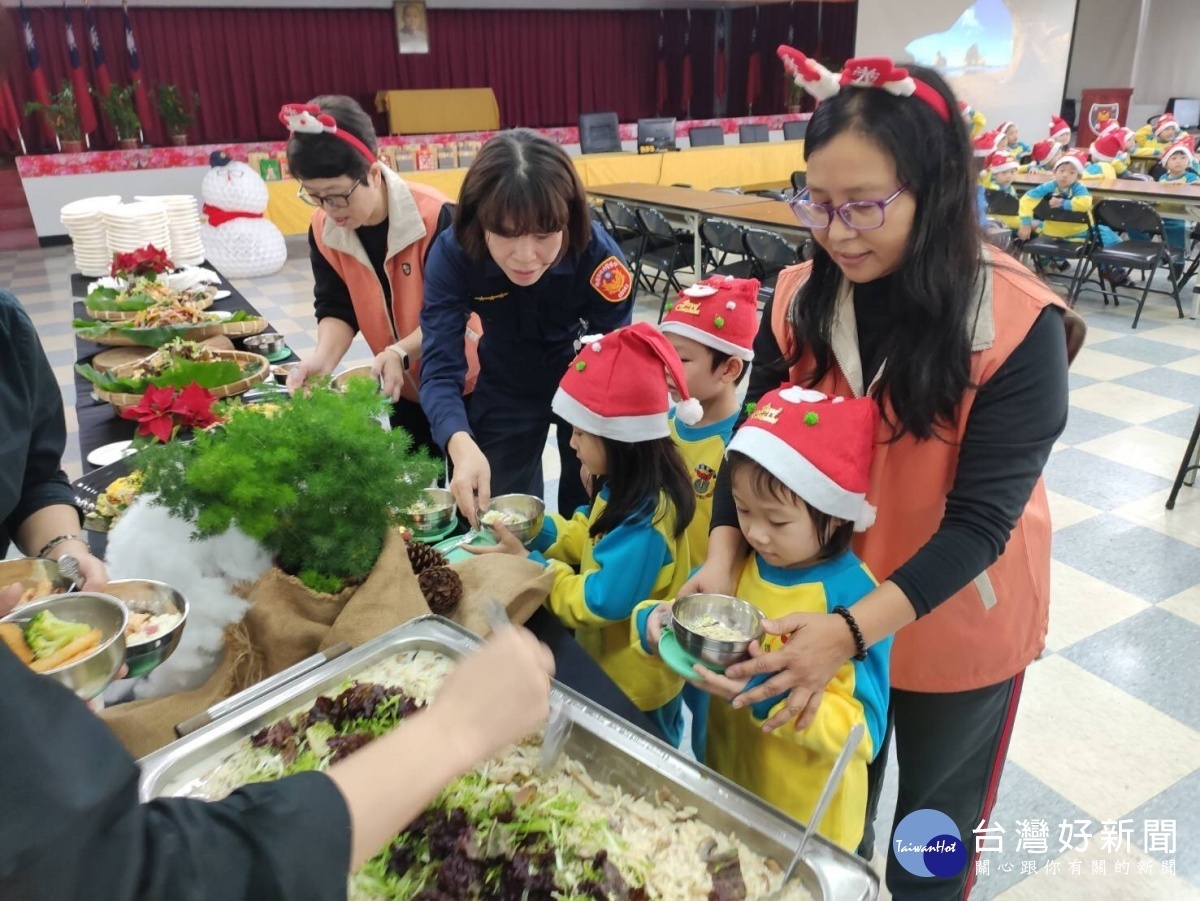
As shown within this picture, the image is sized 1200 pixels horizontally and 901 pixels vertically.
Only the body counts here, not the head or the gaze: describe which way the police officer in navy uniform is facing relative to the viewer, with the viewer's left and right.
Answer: facing the viewer

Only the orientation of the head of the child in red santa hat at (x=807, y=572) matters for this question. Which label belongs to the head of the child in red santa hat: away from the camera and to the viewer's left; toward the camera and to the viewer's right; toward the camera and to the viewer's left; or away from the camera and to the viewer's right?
toward the camera and to the viewer's left

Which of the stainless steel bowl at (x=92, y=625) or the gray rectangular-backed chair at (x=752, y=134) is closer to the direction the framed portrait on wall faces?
the stainless steel bowl

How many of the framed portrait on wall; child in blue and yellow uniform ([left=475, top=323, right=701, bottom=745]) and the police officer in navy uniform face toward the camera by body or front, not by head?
2

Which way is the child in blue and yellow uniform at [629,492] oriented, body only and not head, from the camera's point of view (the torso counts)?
to the viewer's left

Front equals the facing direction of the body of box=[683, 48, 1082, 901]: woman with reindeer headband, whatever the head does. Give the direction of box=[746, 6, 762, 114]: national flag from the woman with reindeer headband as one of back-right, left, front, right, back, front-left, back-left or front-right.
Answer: back-right

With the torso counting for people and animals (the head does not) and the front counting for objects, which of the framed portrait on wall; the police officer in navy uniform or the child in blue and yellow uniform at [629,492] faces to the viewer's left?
the child in blue and yellow uniform

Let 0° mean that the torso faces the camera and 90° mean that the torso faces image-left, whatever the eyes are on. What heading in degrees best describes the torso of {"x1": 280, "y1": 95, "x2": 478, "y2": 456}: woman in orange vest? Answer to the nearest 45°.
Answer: approximately 45°

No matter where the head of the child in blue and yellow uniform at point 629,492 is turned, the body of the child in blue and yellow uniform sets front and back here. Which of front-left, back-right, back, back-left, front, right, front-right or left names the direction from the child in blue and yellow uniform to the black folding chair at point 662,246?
right

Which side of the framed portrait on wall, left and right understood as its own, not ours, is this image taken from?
front

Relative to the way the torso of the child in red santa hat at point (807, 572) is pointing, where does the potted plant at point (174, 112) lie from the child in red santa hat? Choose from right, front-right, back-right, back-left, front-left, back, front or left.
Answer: right

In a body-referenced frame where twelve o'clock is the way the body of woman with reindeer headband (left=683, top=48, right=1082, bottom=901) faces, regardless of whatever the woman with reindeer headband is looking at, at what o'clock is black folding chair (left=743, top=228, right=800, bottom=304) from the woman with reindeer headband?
The black folding chair is roughly at 4 o'clock from the woman with reindeer headband.
